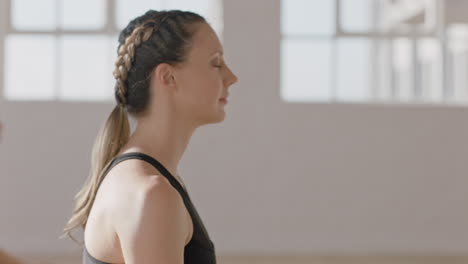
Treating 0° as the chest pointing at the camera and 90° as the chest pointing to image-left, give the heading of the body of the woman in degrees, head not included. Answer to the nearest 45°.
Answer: approximately 270°

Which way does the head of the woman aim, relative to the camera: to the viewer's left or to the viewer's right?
to the viewer's right
